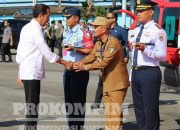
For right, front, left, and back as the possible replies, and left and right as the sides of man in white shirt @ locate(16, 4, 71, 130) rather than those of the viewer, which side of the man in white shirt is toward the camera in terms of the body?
right

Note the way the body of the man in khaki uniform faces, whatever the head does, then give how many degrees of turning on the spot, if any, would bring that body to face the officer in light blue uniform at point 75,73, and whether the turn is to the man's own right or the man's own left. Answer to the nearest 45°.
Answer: approximately 45° to the man's own right

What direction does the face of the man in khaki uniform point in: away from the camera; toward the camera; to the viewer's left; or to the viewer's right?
to the viewer's left

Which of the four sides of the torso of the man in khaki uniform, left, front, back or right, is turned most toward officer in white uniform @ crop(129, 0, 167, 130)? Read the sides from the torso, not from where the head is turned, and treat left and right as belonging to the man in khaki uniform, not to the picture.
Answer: back

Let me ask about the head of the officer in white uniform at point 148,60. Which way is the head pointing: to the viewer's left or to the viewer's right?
to the viewer's left

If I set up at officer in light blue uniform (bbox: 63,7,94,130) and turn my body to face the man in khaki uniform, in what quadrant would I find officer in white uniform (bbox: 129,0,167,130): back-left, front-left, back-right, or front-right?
front-left

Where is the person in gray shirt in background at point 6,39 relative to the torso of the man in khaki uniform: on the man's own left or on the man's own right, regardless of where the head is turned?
on the man's own right

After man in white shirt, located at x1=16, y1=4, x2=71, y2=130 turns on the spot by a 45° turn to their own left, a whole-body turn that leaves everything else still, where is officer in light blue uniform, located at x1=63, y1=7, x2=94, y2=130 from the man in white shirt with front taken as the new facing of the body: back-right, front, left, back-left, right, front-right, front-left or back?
front

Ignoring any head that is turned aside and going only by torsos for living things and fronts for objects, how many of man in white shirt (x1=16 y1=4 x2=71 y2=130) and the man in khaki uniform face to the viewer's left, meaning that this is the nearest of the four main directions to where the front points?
1

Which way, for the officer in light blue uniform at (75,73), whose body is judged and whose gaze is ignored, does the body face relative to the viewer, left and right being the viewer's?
facing the viewer and to the left of the viewer

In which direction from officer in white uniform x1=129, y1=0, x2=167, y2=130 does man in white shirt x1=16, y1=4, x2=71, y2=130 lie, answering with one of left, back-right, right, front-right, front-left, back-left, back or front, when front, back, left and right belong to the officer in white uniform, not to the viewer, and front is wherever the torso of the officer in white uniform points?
front-right

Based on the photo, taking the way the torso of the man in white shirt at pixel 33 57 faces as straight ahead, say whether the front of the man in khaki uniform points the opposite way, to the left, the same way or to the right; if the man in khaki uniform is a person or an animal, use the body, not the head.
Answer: the opposite way

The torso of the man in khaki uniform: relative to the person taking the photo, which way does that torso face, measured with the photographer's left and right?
facing to the left of the viewer

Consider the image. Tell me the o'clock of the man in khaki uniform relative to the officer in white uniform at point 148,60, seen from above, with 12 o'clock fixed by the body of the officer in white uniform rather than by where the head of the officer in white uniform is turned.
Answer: The man in khaki uniform is roughly at 1 o'clock from the officer in white uniform.

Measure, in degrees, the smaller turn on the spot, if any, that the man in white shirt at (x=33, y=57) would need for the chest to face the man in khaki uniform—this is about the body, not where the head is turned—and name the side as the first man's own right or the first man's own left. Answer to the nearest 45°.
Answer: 0° — they already face them

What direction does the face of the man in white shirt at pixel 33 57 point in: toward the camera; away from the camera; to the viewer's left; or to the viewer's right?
to the viewer's right

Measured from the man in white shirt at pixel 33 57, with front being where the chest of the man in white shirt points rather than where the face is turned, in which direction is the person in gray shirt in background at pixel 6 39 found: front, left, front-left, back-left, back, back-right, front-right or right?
left
